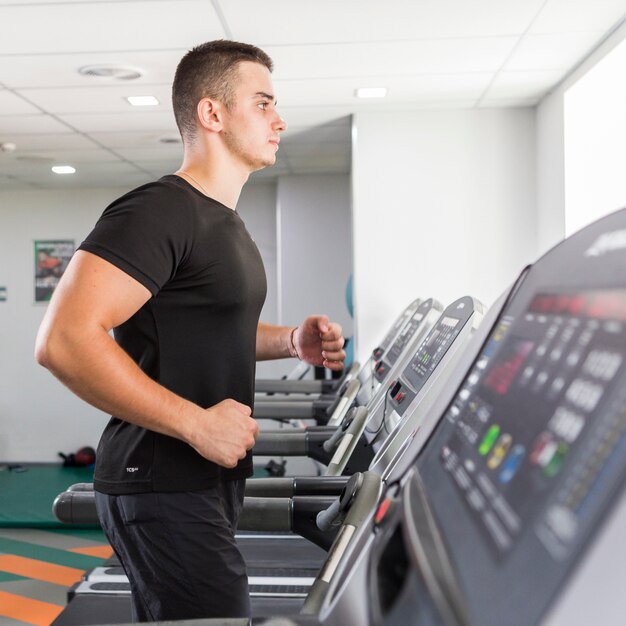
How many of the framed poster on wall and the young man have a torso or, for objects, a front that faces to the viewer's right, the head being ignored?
1

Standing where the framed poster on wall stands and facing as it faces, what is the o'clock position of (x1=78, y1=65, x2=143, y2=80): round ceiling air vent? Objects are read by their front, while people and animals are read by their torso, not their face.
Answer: The round ceiling air vent is roughly at 12 o'clock from the framed poster on wall.

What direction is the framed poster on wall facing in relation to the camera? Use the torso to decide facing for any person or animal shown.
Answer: toward the camera

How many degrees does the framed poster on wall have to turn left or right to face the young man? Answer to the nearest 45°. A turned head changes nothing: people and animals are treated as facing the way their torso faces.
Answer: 0° — it already faces them

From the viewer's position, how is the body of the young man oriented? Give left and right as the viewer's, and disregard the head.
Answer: facing to the right of the viewer

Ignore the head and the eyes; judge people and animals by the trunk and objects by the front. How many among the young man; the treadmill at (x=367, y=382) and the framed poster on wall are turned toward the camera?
1

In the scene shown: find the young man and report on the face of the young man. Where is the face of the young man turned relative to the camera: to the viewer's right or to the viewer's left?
to the viewer's right
